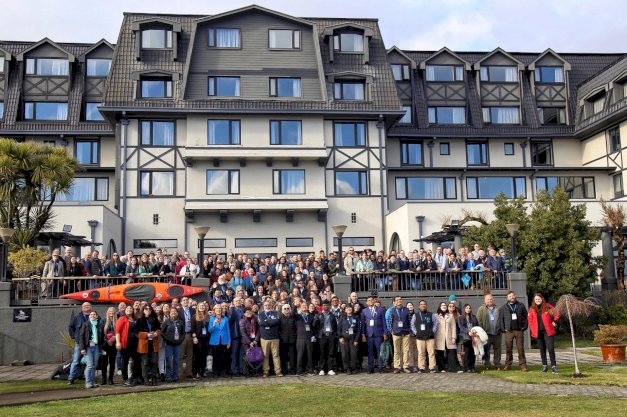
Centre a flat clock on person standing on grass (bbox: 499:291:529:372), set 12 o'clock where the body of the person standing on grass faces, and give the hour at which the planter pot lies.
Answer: The planter pot is roughly at 8 o'clock from the person standing on grass.

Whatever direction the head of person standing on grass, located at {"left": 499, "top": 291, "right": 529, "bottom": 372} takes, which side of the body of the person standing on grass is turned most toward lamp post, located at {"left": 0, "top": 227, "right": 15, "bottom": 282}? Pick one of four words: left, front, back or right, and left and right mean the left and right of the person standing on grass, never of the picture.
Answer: right

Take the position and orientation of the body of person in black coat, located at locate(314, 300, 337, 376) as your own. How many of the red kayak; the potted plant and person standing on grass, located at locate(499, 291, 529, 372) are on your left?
2

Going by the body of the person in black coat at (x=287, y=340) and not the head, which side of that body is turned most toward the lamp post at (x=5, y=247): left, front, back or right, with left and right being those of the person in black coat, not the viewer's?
right

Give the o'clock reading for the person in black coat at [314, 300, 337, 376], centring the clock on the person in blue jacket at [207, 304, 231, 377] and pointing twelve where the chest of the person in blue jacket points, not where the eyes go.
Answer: The person in black coat is roughly at 9 o'clock from the person in blue jacket.

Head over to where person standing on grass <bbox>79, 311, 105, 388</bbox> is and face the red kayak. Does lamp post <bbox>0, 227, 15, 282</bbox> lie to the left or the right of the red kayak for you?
left

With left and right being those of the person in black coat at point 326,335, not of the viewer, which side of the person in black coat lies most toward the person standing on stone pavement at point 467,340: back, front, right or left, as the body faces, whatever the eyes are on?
left

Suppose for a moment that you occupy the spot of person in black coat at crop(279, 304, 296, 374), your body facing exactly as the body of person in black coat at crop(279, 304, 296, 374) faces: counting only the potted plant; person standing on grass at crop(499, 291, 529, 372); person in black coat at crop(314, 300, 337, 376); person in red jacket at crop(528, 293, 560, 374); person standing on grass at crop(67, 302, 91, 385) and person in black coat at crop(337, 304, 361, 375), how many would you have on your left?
5

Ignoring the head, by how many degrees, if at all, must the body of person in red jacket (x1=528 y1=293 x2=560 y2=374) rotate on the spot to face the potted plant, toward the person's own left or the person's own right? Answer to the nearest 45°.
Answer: approximately 135° to the person's own left

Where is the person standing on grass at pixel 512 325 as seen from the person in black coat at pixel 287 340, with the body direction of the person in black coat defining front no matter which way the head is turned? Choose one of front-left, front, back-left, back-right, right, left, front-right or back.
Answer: left

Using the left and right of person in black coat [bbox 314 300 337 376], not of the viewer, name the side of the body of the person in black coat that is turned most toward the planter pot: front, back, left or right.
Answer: left

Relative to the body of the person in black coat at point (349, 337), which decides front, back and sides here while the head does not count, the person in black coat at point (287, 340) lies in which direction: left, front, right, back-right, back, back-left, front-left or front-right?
right
